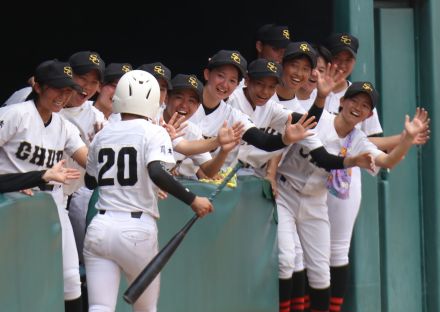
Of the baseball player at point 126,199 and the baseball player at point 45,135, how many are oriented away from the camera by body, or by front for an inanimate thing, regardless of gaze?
1

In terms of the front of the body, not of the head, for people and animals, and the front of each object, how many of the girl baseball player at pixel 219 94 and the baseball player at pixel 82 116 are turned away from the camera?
0

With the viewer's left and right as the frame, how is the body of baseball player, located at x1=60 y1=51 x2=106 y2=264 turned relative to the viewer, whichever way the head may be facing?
facing the viewer and to the right of the viewer

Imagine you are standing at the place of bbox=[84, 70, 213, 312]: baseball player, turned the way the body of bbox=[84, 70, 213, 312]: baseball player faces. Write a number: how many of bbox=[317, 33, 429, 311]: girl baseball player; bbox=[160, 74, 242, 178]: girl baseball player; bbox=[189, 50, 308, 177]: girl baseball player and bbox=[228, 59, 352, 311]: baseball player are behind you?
0

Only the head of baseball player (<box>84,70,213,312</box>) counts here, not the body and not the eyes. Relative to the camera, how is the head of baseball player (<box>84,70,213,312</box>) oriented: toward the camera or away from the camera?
away from the camera

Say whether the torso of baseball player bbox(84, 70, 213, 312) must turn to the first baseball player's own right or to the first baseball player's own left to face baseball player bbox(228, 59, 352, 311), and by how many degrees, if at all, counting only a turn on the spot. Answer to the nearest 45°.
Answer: approximately 45° to the first baseball player's own right

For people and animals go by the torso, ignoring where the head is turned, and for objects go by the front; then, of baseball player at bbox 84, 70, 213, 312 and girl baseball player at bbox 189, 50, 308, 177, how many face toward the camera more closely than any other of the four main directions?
1

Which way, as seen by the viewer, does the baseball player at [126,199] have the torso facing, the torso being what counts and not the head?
away from the camera

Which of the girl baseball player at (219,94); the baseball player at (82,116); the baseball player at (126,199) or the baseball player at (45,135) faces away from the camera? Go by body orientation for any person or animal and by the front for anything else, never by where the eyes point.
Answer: the baseball player at (126,199)

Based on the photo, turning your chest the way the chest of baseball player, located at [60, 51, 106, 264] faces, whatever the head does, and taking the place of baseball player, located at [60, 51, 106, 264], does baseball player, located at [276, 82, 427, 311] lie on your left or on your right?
on your left

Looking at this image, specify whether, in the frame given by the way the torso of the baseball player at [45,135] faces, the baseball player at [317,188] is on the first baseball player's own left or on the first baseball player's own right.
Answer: on the first baseball player's own left

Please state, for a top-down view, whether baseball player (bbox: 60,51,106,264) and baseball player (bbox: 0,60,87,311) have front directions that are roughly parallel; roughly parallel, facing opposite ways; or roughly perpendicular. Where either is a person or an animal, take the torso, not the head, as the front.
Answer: roughly parallel

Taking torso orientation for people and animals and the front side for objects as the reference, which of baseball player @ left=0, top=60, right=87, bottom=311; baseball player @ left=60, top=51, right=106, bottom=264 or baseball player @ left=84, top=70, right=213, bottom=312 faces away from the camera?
baseball player @ left=84, top=70, right=213, bottom=312

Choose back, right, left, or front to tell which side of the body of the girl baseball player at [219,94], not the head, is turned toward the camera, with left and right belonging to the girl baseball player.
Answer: front

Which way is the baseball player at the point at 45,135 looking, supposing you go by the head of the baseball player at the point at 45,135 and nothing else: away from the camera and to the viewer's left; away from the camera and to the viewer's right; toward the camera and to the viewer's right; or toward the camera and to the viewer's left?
toward the camera and to the viewer's right
